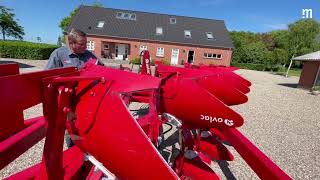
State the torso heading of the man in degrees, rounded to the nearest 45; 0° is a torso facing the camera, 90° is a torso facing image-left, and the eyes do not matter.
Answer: approximately 315°

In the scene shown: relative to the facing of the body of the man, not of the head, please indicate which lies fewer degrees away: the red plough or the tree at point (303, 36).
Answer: the red plough

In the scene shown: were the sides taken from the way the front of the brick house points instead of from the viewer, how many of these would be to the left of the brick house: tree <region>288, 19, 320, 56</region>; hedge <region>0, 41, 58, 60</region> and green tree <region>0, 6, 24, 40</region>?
1

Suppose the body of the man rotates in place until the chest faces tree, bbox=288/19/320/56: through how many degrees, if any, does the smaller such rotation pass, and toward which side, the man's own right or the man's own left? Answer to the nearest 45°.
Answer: approximately 90° to the man's own left

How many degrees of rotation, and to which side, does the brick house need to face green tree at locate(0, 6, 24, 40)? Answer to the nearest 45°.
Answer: approximately 135° to its right

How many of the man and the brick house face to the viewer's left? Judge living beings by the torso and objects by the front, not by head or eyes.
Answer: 0

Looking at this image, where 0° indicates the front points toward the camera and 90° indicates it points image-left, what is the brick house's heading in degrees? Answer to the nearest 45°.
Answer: approximately 0°

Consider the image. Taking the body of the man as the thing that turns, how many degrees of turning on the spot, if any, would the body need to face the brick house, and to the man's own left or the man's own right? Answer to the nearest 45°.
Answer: approximately 135° to the man's own left

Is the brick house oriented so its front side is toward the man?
yes

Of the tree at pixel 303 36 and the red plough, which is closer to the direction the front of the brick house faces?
the red plough

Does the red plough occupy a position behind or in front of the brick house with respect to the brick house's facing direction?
in front

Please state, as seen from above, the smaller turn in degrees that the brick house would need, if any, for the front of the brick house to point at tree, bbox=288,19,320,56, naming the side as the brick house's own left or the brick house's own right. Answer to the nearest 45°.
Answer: approximately 90° to the brick house's own left

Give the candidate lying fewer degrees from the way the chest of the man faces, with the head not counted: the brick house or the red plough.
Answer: the red plough
